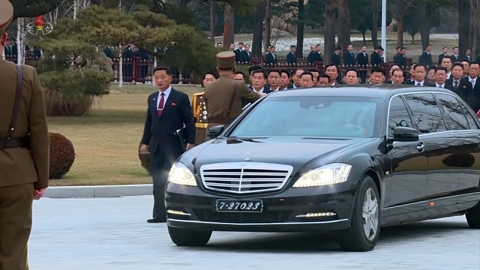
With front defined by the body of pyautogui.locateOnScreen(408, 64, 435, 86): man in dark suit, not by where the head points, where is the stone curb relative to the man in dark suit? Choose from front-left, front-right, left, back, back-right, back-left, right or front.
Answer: front-right

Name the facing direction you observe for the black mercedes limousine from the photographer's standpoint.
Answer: facing the viewer and to the left of the viewer

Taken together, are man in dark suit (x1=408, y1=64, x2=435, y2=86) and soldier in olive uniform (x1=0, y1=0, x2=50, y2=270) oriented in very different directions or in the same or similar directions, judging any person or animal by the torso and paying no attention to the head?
very different directions

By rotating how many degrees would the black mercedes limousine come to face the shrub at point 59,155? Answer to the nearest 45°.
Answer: approximately 90° to its right

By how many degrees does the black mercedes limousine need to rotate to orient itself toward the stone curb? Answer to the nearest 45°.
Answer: approximately 90° to its right

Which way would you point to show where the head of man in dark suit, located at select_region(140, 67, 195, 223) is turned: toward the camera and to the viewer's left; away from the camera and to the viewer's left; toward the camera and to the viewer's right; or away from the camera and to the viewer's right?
toward the camera and to the viewer's left

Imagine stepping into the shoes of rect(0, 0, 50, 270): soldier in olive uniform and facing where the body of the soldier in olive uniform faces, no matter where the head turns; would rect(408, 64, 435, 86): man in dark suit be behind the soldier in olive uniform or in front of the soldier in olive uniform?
in front

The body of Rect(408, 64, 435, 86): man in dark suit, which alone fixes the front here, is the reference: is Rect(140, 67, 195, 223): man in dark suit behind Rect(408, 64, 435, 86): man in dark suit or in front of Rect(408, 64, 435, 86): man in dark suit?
in front

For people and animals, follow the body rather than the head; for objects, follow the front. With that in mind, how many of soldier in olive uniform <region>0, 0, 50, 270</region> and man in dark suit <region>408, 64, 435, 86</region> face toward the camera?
1

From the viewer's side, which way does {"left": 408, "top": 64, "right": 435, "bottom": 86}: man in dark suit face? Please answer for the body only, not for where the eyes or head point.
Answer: toward the camera

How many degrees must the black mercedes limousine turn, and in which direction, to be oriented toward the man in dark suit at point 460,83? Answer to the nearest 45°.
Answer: approximately 135° to its right

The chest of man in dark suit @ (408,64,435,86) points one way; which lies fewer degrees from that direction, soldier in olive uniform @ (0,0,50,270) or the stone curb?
the soldier in olive uniform
